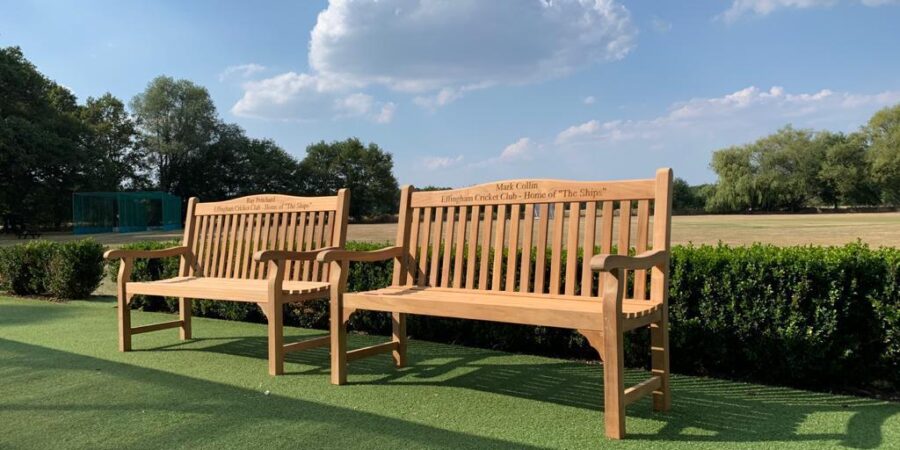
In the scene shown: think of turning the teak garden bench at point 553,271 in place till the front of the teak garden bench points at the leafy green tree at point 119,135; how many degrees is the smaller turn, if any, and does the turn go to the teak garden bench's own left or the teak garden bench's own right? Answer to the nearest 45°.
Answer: approximately 90° to the teak garden bench's own right

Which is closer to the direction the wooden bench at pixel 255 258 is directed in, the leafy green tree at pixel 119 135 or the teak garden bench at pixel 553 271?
the teak garden bench

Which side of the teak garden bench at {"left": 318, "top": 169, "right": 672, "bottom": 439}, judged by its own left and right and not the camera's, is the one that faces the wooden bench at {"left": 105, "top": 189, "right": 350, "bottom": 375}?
right

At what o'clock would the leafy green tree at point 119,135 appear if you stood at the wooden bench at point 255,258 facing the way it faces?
The leafy green tree is roughly at 4 o'clock from the wooden bench.

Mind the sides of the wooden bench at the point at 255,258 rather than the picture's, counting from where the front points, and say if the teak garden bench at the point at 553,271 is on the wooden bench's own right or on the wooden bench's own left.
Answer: on the wooden bench's own left

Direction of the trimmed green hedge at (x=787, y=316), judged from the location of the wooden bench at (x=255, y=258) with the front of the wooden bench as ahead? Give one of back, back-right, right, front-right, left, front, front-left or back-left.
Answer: left

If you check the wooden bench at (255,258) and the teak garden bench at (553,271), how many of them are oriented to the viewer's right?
0

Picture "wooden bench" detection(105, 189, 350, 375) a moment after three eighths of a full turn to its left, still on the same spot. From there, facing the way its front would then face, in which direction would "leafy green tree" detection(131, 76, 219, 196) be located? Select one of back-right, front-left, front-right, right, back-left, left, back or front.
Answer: left

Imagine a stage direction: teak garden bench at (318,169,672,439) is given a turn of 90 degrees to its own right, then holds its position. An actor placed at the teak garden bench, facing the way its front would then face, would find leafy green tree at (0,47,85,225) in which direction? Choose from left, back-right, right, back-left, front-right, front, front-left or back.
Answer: front

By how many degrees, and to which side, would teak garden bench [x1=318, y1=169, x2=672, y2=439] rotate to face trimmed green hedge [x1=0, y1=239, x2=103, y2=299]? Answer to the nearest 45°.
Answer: approximately 90° to its right

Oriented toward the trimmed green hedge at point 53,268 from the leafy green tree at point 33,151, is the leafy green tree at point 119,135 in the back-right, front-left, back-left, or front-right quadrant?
back-left

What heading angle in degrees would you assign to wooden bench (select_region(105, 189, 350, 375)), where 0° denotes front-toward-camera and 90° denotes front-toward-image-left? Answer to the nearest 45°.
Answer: approximately 45°

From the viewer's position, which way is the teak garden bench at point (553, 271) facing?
facing the viewer and to the left of the viewer

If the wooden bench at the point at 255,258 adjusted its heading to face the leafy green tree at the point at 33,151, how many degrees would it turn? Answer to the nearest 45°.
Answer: approximately 135° to its right
